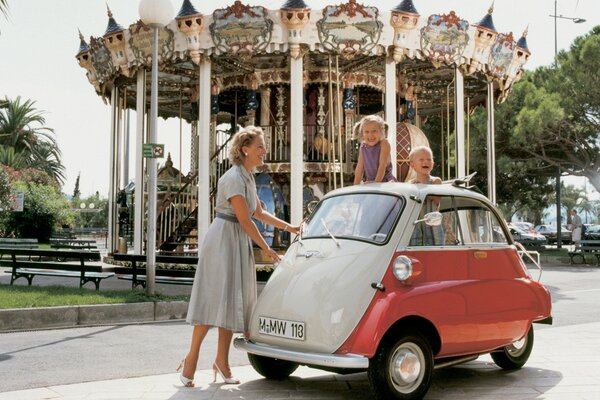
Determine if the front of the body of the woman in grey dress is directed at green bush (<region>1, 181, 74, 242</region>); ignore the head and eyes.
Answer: no

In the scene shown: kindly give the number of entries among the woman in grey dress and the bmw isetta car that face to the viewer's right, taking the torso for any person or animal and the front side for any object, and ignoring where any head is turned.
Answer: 1

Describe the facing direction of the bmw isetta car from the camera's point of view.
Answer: facing the viewer and to the left of the viewer

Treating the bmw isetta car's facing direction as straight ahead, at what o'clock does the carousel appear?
The carousel is roughly at 4 o'clock from the bmw isetta car.

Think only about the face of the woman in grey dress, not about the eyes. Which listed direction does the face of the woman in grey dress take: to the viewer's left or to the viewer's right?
to the viewer's right

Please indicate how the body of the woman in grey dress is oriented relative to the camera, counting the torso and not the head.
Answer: to the viewer's right

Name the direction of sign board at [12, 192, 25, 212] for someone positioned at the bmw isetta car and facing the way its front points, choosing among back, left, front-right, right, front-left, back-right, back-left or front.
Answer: right

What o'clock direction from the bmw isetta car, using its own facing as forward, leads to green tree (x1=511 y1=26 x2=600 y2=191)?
The green tree is roughly at 5 o'clock from the bmw isetta car.

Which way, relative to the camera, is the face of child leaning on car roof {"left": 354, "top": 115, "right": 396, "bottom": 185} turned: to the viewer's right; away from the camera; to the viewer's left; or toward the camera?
toward the camera

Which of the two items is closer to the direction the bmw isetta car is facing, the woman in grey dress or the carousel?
the woman in grey dress

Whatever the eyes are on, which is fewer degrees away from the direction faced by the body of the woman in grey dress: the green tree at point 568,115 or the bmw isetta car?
the bmw isetta car

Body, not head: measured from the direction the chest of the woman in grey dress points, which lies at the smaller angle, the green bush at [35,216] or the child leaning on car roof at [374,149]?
the child leaning on car roof

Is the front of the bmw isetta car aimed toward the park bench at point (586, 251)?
no

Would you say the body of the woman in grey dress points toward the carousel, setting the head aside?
no

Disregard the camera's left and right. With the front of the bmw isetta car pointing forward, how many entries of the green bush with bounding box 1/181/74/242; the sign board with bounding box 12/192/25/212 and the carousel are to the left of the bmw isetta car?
0

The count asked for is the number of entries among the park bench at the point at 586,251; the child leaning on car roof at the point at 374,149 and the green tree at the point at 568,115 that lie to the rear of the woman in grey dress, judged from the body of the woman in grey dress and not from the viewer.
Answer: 0

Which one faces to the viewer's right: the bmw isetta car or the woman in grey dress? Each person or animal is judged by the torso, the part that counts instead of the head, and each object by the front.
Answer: the woman in grey dress
